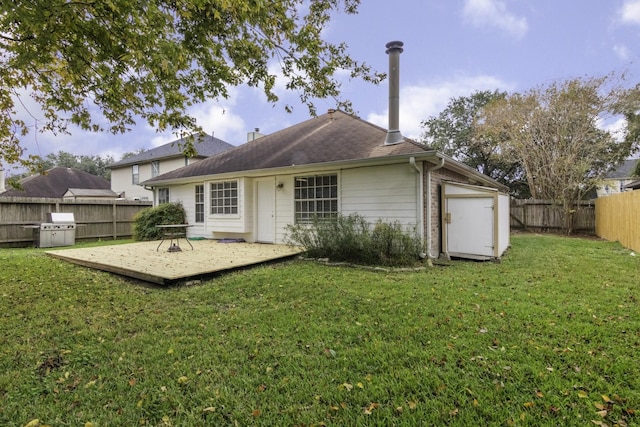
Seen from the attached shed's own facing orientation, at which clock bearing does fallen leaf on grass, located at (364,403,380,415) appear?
The fallen leaf on grass is roughly at 12 o'clock from the attached shed.

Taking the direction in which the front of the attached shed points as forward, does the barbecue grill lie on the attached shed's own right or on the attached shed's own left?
on the attached shed's own right

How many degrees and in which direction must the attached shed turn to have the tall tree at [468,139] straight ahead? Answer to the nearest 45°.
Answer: approximately 180°

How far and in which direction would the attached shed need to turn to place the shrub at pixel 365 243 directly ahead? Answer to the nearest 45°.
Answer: approximately 45° to its right

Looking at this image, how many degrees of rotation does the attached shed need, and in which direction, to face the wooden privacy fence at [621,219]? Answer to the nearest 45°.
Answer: approximately 135° to its left

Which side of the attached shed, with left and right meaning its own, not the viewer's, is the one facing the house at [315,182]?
right

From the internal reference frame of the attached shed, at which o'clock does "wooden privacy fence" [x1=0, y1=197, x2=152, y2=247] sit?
The wooden privacy fence is roughly at 3 o'clock from the attached shed.

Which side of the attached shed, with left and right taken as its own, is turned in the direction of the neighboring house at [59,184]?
right
